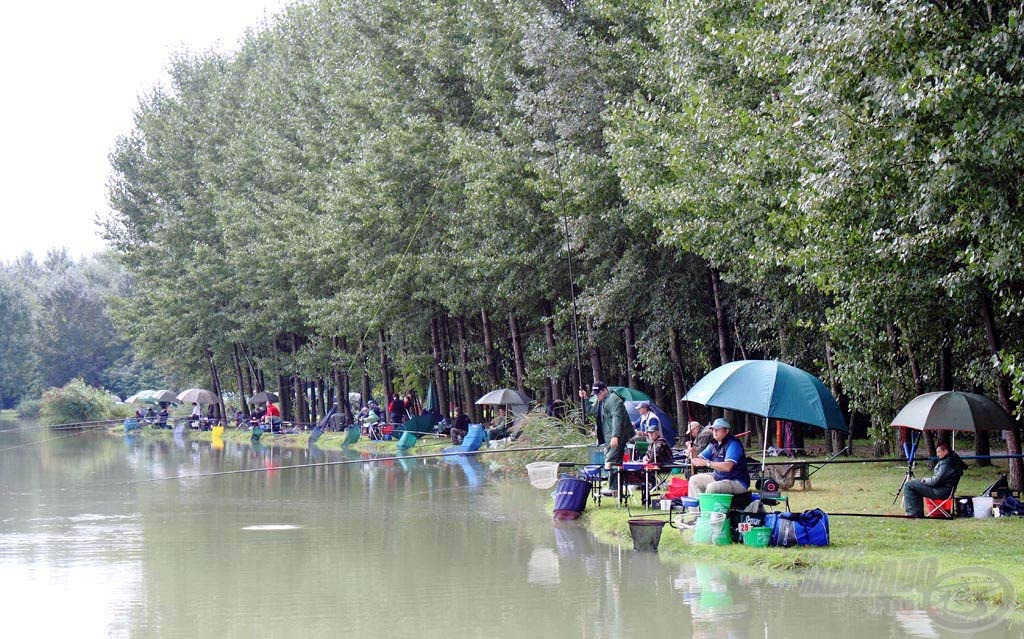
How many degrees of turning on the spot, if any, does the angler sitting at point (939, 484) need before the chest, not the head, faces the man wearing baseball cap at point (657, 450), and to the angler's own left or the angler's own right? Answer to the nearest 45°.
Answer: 0° — they already face them

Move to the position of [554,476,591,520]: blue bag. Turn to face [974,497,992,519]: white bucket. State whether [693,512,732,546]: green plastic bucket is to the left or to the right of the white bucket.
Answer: right

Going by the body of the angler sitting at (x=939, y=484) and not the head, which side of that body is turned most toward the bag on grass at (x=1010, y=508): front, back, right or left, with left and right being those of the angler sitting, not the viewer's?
back

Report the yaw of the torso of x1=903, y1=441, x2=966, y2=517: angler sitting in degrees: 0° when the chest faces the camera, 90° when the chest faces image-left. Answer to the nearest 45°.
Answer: approximately 90°

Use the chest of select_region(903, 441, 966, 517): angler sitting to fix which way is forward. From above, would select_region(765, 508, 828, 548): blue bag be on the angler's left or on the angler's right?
on the angler's left

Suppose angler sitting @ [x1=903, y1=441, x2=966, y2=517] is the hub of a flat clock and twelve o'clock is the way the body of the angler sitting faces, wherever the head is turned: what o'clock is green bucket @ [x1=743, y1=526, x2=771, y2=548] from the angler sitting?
The green bucket is roughly at 10 o'clock from the angler sitting.

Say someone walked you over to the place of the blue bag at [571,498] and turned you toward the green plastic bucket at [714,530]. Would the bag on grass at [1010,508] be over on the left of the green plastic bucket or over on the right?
left

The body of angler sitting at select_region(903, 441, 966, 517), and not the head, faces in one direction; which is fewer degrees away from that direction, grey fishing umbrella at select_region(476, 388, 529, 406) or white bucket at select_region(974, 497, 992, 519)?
the grey fishing umbrella
